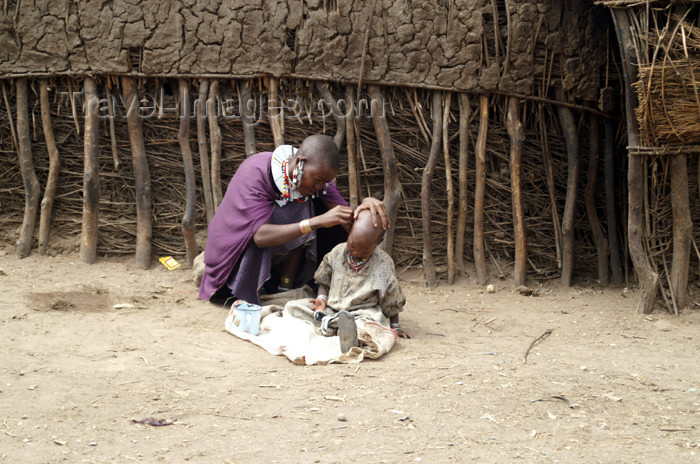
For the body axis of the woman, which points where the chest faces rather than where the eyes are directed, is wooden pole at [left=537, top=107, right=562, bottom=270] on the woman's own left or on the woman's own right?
on the woman's own left

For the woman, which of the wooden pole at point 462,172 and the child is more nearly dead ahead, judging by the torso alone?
the child

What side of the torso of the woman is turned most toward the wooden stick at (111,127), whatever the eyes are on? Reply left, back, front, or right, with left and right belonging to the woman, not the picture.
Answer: back

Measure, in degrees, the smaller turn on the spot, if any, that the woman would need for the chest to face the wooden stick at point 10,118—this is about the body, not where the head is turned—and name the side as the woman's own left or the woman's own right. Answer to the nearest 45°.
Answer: approximately 180°

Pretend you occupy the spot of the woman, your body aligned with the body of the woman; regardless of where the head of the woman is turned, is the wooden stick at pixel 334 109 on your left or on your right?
on your left

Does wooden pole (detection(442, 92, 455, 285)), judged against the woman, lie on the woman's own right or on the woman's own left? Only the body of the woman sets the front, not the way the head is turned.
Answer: on the woman's own left

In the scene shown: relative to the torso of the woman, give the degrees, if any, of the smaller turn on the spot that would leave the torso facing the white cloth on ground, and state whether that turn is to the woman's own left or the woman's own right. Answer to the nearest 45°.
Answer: approximately 45° to the woman's own right

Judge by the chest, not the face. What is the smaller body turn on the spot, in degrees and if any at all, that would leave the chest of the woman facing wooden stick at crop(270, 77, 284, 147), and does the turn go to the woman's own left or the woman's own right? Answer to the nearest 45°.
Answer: approximately 135° to the woman's own left

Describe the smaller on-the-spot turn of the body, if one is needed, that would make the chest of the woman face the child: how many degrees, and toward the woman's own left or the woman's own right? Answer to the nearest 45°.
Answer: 0° — they already face them

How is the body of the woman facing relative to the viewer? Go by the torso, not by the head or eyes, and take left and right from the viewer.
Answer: facing the viewer and to the right of the viewer
